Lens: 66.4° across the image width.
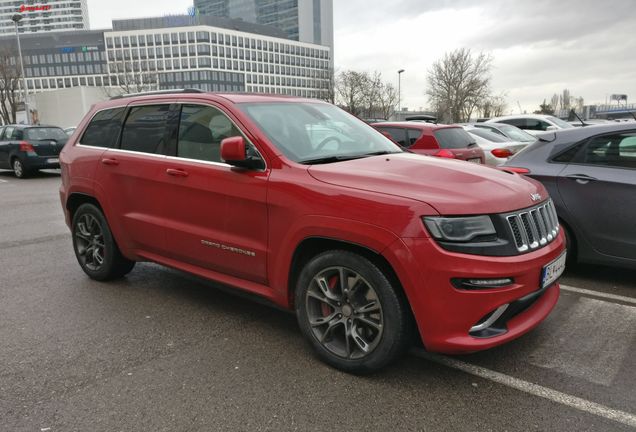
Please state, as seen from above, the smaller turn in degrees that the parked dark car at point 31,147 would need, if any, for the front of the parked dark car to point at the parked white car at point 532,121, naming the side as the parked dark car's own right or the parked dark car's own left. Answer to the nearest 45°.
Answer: approximately 135° to the parked dark car's own right

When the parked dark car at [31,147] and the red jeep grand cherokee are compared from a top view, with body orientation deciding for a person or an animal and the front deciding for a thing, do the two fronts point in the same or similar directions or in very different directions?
very different directions

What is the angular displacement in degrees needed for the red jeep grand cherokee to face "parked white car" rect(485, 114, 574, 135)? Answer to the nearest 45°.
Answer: approximately 90° to its left

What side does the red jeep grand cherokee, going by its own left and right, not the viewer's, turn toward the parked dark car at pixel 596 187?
left

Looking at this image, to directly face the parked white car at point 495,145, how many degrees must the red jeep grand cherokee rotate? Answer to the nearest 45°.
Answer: approximately 90° to its left

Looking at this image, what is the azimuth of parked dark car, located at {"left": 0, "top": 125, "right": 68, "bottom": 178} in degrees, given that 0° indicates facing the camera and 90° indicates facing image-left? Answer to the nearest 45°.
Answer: approximately 135°
